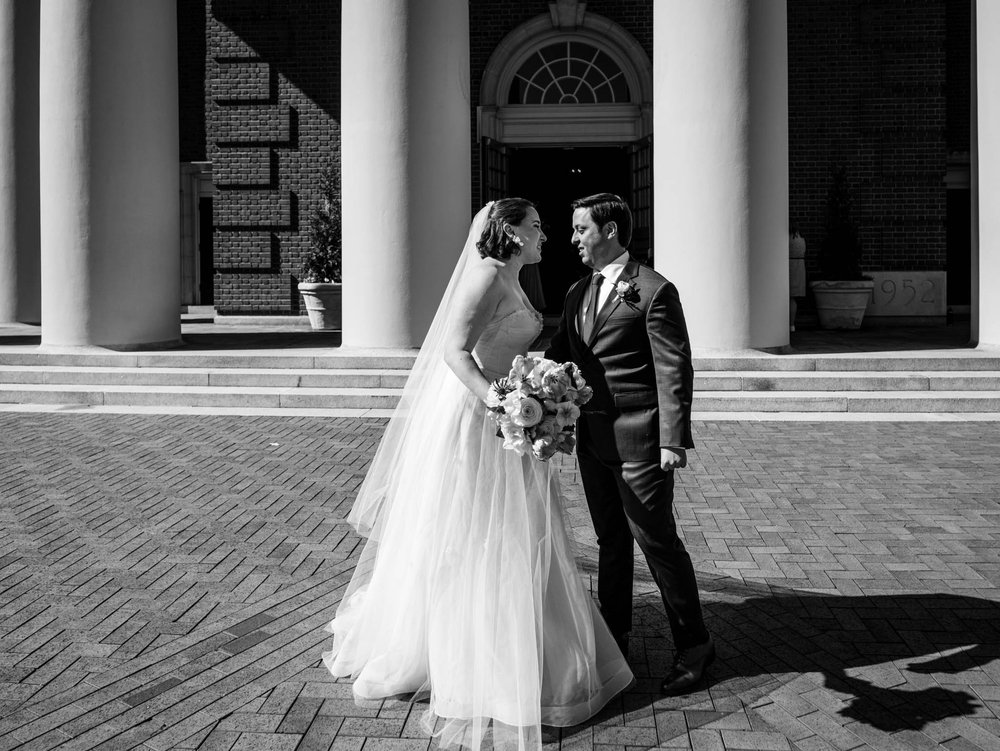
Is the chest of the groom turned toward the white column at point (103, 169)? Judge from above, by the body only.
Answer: no

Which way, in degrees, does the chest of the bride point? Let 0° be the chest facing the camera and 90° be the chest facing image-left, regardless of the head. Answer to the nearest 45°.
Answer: approximately 270°

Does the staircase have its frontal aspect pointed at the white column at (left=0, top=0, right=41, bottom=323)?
no

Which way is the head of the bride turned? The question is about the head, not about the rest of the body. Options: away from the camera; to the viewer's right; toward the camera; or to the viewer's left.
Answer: to the viewer's right

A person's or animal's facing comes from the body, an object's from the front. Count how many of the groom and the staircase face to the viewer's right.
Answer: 0

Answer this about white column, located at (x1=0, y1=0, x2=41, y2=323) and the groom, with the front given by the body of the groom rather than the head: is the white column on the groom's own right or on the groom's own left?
on the groom's own right

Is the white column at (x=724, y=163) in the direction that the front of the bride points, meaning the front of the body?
no

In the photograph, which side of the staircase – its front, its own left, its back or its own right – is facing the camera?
front

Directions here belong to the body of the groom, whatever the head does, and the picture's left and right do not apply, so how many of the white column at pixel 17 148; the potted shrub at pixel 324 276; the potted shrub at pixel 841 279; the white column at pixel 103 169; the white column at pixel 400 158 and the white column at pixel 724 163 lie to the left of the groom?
0

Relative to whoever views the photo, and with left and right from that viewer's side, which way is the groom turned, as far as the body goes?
facing the viewer and to the left of the viewer

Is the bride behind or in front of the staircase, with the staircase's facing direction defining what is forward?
in front

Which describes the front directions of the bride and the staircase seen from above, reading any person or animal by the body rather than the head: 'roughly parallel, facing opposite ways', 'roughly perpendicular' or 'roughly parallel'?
roughly perpendicular

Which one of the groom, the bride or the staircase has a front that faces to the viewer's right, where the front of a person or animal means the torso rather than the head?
the bride

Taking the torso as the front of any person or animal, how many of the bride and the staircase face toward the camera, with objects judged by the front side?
1

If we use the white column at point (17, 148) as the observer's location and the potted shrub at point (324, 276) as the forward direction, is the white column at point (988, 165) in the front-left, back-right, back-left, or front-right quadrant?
front-right

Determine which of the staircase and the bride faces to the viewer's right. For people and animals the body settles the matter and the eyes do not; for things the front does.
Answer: the bride

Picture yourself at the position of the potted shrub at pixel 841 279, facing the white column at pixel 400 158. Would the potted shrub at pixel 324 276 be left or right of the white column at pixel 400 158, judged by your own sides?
right
